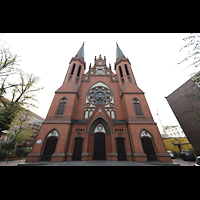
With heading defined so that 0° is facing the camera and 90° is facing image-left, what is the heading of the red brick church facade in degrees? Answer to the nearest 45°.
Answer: approximately 0°

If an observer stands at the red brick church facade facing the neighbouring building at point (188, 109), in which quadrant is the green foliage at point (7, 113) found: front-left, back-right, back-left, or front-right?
back-right

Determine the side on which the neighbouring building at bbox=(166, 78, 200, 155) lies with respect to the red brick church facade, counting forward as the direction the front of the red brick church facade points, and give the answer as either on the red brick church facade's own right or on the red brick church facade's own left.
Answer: on the red brick church facade's own left

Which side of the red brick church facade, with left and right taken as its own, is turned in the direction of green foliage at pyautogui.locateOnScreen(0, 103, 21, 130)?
right
